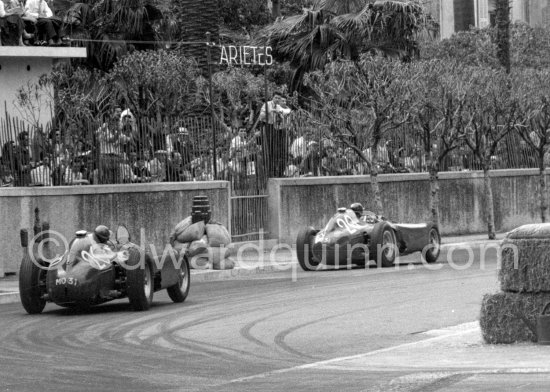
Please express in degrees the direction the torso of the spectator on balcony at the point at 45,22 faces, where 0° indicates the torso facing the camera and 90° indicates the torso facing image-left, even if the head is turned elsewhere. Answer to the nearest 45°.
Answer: approximately 315°

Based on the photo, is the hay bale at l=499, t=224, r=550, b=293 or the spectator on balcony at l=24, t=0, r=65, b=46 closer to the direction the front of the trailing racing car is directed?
the spectator on balcony

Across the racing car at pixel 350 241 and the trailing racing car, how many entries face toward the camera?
0

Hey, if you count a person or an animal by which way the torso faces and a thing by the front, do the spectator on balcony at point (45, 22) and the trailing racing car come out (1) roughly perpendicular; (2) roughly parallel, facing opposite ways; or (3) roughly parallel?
roughly perpendicular
